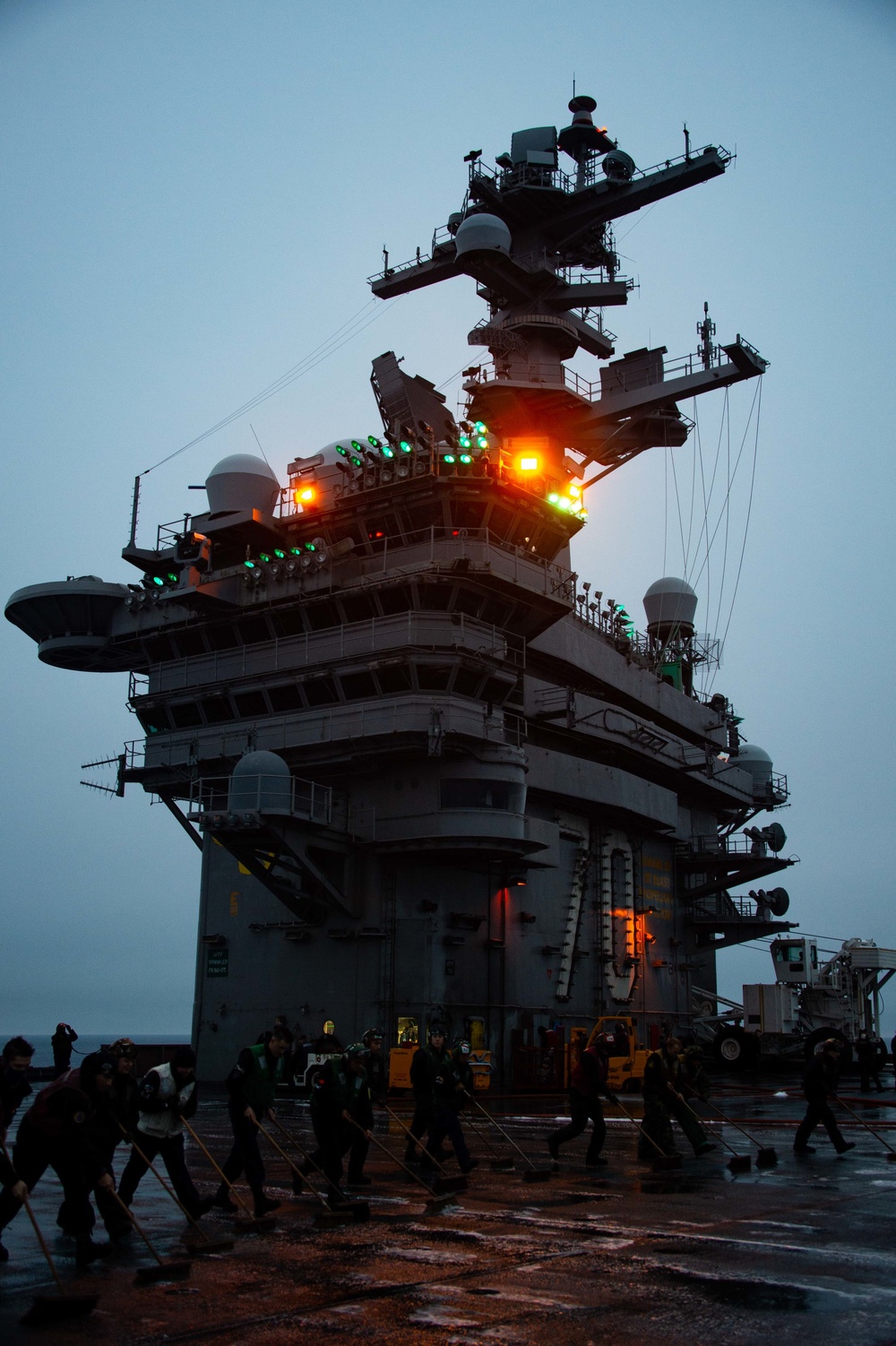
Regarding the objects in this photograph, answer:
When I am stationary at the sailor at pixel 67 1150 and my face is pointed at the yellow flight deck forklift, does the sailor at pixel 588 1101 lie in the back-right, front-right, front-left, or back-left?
front-right

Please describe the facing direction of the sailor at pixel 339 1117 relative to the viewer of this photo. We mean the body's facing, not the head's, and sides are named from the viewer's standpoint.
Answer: facing the viewer and to the right of the viewer

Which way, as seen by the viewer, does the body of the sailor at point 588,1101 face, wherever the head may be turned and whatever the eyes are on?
to the viewer's right

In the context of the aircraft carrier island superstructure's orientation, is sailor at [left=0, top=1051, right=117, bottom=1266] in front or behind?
in front

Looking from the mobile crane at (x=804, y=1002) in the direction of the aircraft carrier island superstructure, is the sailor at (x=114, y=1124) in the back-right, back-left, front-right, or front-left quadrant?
front-left

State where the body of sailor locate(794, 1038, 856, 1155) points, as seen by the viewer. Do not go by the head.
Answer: to the viewer's right

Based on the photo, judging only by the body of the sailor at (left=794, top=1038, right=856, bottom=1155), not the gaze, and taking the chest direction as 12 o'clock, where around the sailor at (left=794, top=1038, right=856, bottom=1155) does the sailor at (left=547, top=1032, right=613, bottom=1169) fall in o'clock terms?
the sailor at (left=547, top=1032, right=613, bottom=1169) is roughly at 5 o'clock from the sailor at (left=794, top=1038, right=856, bottom=1155).
